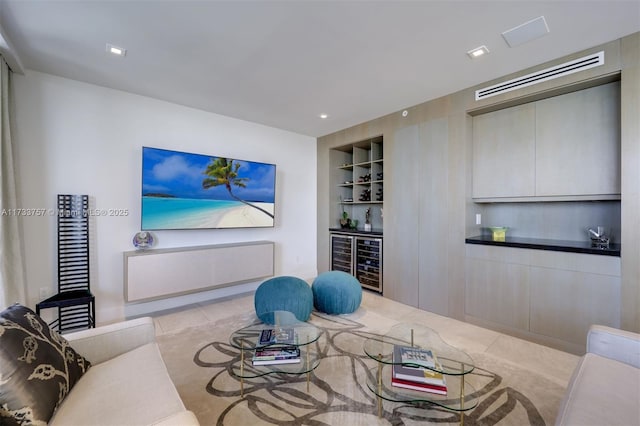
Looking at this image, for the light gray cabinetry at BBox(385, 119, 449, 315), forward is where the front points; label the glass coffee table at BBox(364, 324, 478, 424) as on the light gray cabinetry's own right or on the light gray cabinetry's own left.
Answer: on the light gray cabinetry's own left

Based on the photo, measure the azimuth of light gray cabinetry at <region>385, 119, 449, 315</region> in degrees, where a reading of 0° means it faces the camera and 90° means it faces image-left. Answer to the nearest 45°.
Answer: approximately 45°

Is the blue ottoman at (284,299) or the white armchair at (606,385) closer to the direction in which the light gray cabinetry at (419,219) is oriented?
the blue ottoman

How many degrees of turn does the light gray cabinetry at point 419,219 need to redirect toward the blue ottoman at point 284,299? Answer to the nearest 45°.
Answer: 0° — it already faces it

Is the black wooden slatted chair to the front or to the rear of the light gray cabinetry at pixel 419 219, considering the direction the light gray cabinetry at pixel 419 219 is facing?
to the front

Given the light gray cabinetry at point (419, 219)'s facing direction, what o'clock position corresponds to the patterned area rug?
The patterned area rug is roughly at 11 o'clock from the light gray cabinetry.

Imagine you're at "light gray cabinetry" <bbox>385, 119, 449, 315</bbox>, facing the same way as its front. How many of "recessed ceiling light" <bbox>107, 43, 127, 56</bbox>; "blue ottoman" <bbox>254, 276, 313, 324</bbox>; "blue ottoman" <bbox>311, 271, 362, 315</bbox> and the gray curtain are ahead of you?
4

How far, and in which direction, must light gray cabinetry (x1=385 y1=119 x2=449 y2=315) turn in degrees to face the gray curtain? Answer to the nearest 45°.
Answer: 0° — it already faces it

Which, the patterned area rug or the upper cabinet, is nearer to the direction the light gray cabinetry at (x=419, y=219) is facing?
the patterned area rug

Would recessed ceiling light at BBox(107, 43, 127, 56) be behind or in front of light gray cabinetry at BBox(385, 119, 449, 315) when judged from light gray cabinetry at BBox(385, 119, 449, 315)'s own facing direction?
in front

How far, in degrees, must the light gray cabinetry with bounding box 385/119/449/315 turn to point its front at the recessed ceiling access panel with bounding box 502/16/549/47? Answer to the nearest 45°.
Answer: approximately 90° to its left

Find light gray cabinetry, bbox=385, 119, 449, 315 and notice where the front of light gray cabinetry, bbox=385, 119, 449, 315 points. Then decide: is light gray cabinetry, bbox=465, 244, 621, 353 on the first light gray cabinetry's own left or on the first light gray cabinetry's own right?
on the first light gray cabinetry's own left
